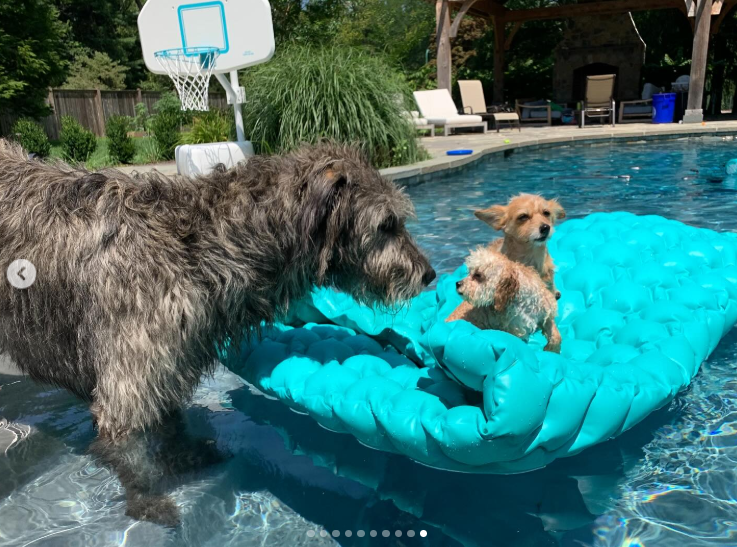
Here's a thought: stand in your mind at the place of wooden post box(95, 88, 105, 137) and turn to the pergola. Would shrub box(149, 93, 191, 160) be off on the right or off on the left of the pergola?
right

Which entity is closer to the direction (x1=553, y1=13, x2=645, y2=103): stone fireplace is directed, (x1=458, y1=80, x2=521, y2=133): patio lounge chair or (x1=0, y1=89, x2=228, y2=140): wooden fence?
the patio lounge chair

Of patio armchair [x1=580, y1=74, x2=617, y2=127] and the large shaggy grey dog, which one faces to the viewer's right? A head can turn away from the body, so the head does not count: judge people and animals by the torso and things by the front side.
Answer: the large shaggy grey dog

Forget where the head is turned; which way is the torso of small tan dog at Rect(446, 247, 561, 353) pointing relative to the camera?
to the viewer's left

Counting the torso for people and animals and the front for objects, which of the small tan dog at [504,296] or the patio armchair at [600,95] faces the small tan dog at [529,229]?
the patio armchair

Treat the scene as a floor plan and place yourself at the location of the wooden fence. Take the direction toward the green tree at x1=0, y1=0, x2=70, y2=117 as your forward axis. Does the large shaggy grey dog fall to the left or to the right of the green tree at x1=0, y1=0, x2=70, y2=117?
left
